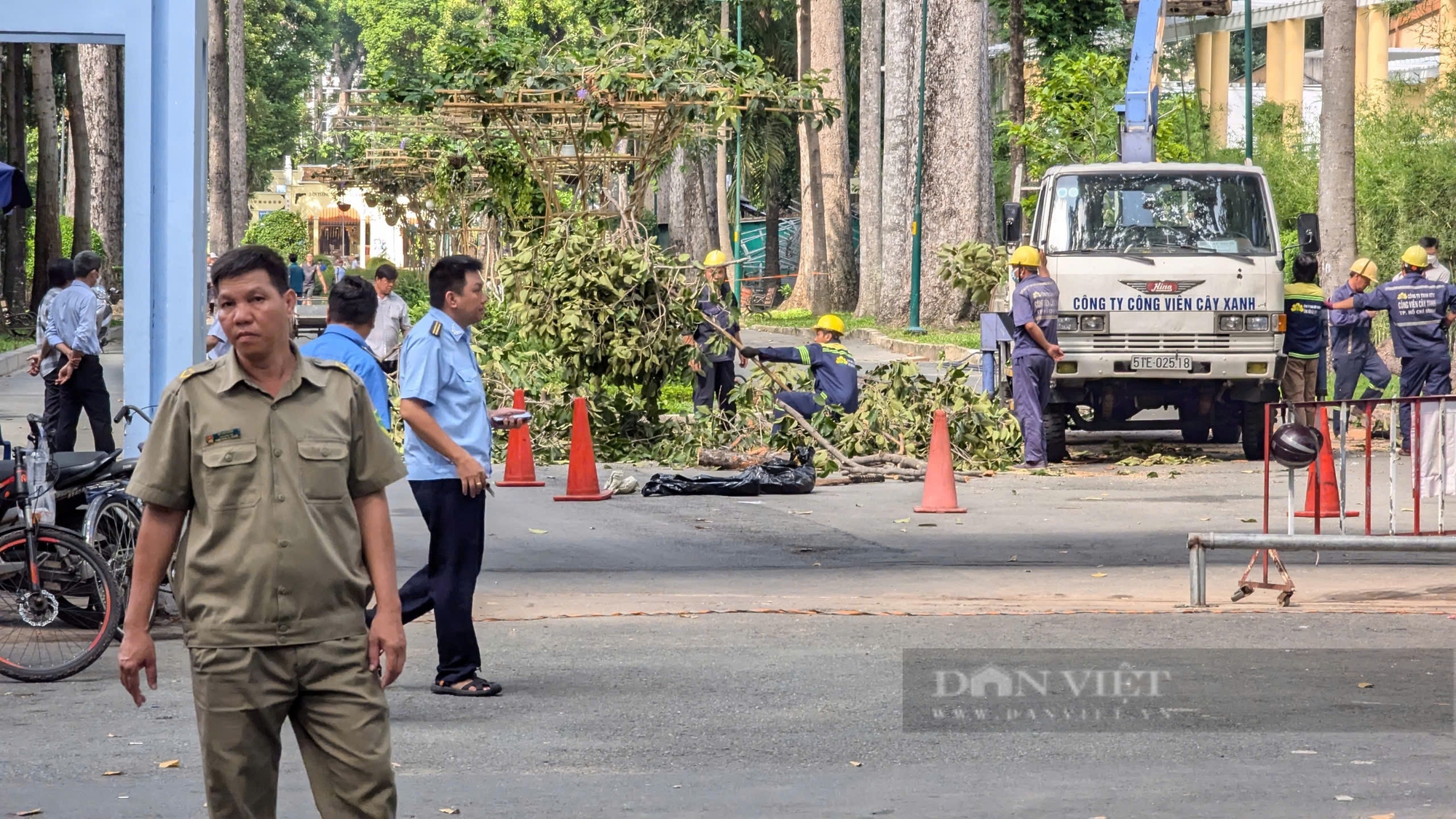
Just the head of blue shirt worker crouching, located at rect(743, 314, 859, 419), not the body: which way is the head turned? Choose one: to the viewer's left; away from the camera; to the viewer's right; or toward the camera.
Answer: to the viewer's left

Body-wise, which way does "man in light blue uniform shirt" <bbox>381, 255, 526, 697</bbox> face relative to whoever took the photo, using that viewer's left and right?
facing to the right of the viewer

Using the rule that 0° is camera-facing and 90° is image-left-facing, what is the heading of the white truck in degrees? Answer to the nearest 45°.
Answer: approximately 0°

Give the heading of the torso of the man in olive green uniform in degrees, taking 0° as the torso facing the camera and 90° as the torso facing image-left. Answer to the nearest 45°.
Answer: approximately 0°

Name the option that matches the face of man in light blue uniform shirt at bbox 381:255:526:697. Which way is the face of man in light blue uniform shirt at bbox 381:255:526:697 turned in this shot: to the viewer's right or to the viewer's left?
to the viewer's right
